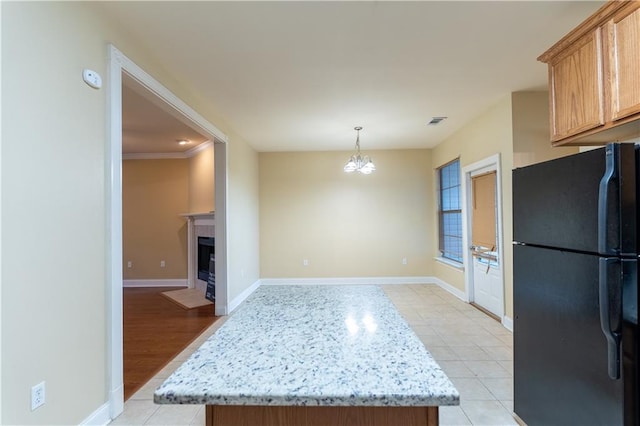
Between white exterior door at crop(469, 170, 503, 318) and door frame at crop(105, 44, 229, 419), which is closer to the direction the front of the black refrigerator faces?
the door frame

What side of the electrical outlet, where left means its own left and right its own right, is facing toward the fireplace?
left

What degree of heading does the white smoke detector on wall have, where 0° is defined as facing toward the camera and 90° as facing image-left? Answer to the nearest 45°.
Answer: approximately 315°

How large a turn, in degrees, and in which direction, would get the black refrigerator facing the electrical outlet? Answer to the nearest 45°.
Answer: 0° — it already faces it

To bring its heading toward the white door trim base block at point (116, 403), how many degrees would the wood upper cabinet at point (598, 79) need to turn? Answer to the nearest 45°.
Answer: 0° — it already faces it

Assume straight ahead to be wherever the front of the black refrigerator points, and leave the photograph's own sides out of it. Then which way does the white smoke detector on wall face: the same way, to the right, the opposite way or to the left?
the opposite way

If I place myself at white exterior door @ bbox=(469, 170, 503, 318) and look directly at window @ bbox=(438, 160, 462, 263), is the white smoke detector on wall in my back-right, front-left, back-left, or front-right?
back-left

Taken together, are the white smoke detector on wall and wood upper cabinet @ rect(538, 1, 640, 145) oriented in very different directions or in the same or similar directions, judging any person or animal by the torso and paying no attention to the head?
very different directions

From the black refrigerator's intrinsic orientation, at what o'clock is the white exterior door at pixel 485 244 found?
The white exterior door is roughly at 4 o'clock from the black refrigerator.
